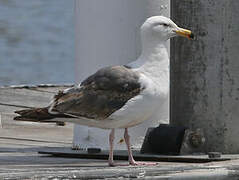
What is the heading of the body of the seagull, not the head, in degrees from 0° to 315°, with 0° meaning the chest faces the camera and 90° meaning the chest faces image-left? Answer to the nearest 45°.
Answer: approximately 270°

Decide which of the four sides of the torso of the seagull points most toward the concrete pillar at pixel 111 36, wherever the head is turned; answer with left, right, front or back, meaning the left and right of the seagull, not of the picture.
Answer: left
